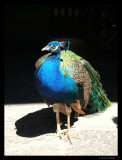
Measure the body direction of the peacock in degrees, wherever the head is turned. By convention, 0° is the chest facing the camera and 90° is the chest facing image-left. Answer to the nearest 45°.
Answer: approximately 45°
